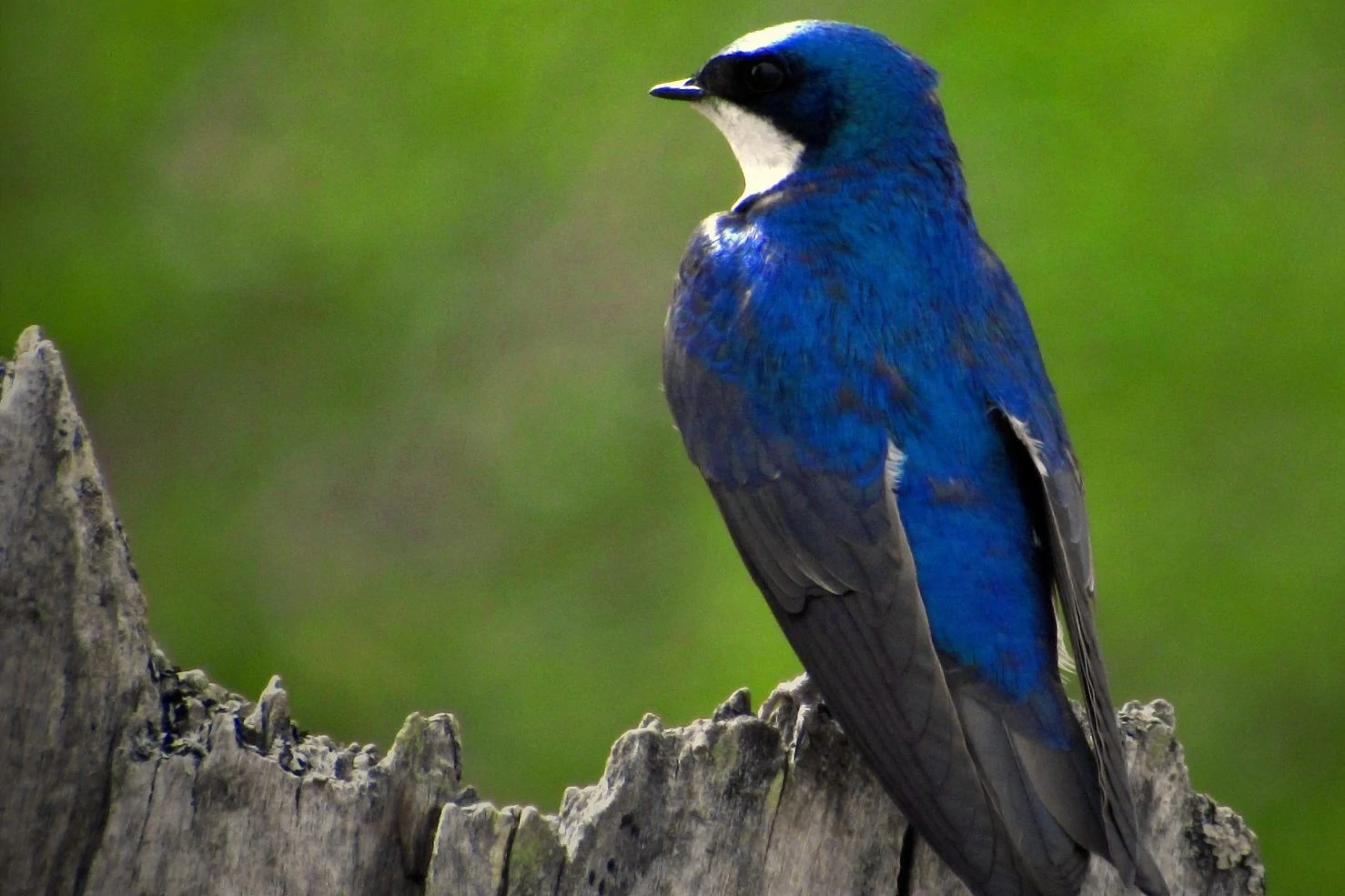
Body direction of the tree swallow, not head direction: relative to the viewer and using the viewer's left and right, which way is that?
facing away from the viewer and to the left of the viewer
